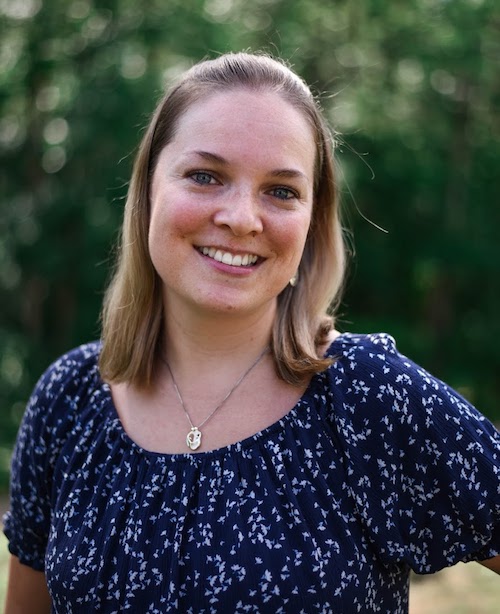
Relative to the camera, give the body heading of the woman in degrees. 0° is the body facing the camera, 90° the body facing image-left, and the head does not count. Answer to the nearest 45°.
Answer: approximately 0°
